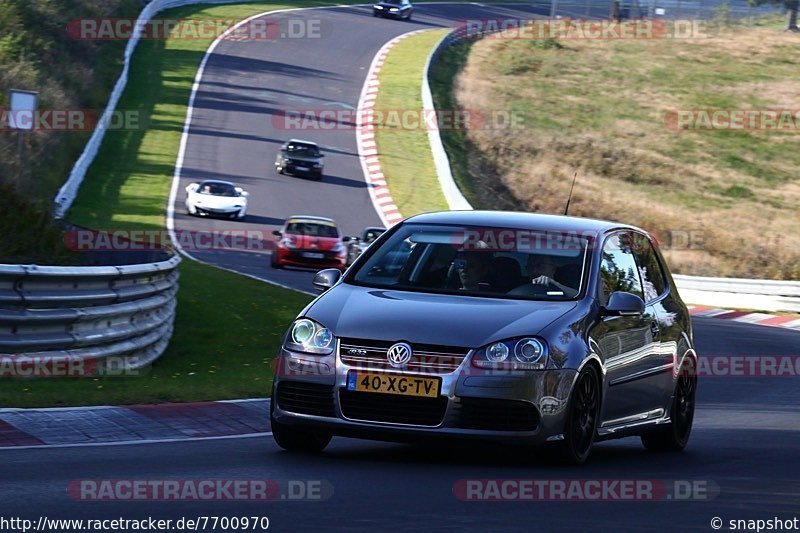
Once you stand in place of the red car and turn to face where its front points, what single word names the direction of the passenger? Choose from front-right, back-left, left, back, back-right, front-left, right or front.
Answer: front

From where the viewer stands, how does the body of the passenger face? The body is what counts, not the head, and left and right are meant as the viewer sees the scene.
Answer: facing the viewer and to the left of the viewer

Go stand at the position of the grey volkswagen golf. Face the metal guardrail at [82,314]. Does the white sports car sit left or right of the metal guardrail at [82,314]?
right

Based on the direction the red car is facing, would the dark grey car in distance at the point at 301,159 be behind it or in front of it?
behind

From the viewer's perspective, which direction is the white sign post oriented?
toward the camera

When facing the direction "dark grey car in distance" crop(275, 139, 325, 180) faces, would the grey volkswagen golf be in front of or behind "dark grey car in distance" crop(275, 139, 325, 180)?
in front

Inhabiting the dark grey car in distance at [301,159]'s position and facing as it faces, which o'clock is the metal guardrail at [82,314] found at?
The metal guardrail is roughly at 12 o'clock from the dark grey car in distance.

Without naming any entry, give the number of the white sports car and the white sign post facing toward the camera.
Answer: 2

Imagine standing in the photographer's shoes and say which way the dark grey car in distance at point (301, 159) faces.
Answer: facing the viewer

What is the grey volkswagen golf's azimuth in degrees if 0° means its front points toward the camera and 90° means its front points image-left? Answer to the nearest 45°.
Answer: approximately 45°

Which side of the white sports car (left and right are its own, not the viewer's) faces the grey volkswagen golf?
front
